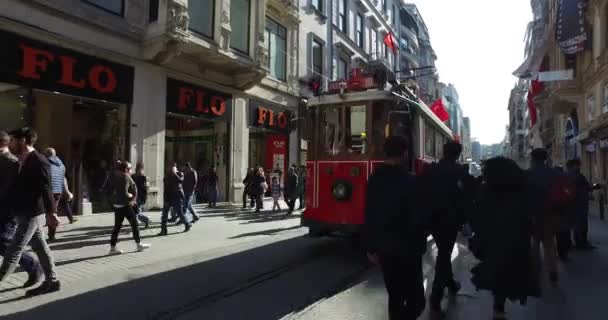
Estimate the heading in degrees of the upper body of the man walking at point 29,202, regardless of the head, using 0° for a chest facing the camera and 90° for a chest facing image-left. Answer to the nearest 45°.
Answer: approximately 90°

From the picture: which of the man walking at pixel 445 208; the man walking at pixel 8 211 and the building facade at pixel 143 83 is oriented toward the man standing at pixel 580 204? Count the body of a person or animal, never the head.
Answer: the building facade

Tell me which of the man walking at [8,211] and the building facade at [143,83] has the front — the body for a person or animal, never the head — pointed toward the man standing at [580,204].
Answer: the building facade

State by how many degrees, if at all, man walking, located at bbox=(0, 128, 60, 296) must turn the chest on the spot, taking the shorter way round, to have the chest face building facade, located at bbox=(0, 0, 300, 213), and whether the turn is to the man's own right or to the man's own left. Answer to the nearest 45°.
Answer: approximately 90° to the man's own right

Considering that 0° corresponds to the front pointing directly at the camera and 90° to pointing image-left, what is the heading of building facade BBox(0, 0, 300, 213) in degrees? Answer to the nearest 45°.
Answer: approximately 315°

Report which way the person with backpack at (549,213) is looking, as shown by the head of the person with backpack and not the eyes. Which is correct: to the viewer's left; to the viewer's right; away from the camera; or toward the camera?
away from the camera

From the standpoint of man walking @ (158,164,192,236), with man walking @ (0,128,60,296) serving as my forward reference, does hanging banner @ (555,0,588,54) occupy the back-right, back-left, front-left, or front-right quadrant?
back-left
